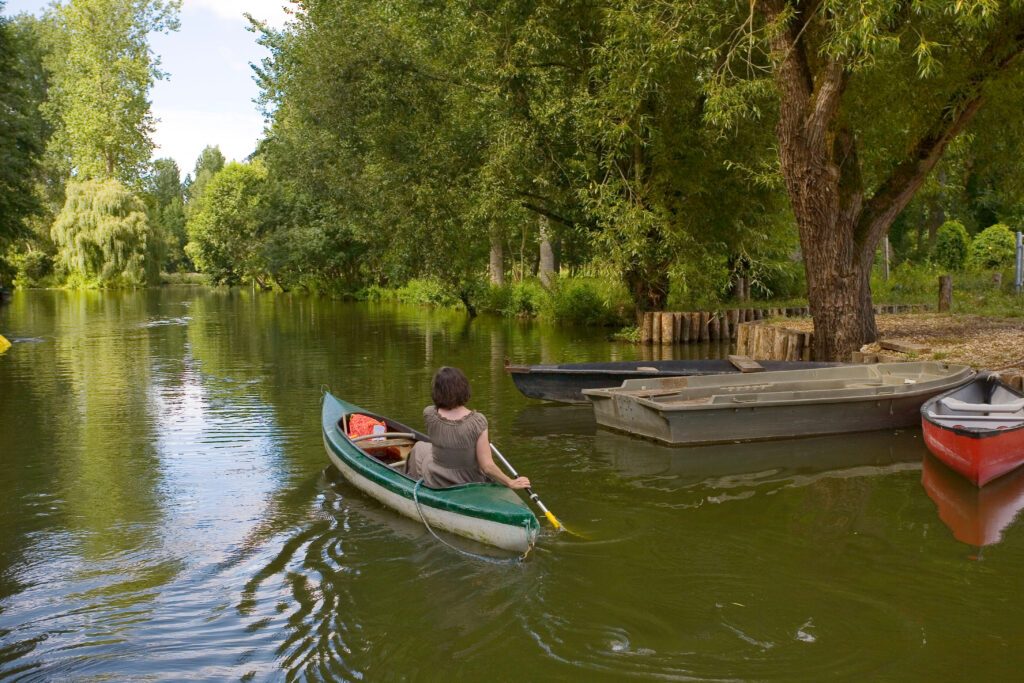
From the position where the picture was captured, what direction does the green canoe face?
facing away from the viewer and to the left of the viewer

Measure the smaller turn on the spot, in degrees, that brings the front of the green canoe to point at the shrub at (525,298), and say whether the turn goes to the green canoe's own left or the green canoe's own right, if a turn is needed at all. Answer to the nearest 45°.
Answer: approximately 45° to the green canoe's own right

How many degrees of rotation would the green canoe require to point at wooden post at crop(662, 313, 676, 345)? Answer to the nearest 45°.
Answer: approximately 45° to its right

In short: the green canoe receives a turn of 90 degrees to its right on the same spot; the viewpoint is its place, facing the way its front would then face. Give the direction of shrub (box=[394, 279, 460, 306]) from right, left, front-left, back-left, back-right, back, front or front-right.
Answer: front-left

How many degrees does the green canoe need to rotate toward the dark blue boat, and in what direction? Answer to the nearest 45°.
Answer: approximately 45° to its right

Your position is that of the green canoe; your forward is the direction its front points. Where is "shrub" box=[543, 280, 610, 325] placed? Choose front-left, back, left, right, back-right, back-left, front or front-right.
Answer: front-right

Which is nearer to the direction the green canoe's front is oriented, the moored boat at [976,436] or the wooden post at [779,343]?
the wooden post

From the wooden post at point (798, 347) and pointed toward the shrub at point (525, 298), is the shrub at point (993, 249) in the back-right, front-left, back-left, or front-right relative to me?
front-right

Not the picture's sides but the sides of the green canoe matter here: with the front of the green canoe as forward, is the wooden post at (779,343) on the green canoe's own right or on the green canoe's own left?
on the green canoe's own right

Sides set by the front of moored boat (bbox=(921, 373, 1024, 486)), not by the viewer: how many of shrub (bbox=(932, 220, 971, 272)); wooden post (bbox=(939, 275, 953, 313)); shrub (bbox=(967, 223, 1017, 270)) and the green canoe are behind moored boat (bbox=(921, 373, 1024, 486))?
3

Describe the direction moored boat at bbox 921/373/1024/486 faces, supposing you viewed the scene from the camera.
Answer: facing the viewer
